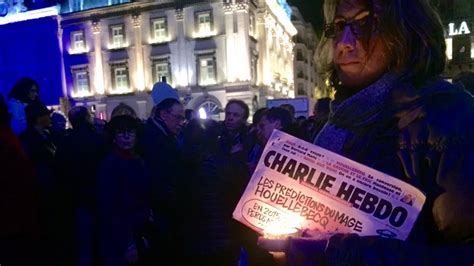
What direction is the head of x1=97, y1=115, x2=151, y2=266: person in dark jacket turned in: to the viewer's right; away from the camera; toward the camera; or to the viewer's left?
toward the camera

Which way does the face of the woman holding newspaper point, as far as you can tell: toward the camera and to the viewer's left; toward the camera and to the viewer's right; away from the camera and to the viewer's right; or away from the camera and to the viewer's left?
toward the camera and to the viewer's left

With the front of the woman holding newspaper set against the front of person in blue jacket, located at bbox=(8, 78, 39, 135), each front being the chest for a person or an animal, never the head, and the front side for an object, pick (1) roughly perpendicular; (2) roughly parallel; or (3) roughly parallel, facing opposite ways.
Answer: roughly parallel, facing opposite ways

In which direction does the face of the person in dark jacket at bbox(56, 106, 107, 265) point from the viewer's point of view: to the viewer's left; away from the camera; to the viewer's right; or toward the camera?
away from the camera
